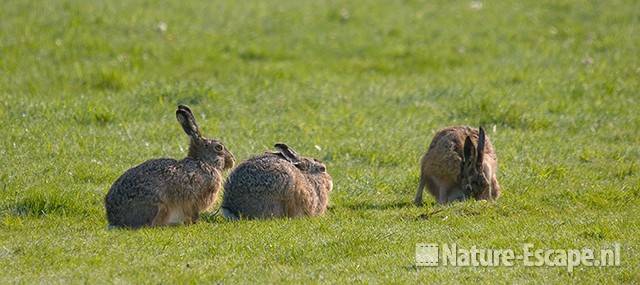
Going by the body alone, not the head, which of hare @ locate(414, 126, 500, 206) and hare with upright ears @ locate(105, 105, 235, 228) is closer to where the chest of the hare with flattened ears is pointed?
the hare

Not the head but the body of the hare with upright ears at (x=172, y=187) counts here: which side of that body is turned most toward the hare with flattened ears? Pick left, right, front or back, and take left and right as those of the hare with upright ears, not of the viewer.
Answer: front

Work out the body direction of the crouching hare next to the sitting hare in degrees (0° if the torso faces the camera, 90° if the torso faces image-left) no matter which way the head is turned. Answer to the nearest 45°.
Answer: approximately 270°

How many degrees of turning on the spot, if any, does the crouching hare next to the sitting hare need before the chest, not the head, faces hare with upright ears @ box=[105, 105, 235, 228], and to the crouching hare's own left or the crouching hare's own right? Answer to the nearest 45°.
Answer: approximately 180°

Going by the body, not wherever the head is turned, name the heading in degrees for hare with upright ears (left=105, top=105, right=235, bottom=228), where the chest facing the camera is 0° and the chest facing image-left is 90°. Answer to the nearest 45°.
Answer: approximately 270°

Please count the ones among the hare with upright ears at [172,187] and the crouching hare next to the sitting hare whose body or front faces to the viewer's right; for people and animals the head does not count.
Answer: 2

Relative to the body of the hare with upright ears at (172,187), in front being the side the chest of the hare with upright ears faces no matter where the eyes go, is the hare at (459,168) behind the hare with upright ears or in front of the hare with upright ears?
in front
